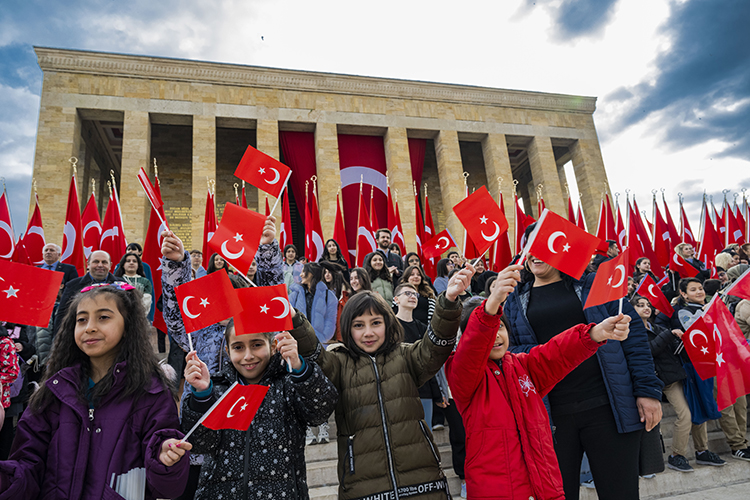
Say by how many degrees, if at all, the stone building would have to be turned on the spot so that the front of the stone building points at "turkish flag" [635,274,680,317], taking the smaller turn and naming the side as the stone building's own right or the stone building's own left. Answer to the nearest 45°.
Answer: approximately 45° to the stone building's own left

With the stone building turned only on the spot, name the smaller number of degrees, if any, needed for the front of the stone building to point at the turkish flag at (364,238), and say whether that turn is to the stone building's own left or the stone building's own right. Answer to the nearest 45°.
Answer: approximately 45° to the stone building's own left

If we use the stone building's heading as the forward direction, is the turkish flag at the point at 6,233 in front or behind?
in front

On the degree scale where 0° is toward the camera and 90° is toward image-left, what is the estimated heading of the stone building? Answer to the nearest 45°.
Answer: approximately 0°

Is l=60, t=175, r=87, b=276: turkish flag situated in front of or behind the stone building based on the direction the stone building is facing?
in front

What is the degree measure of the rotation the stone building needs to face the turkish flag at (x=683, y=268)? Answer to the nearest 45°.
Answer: approximately 45° to its left

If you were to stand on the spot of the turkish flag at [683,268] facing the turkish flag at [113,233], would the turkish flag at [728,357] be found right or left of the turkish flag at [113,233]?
left
